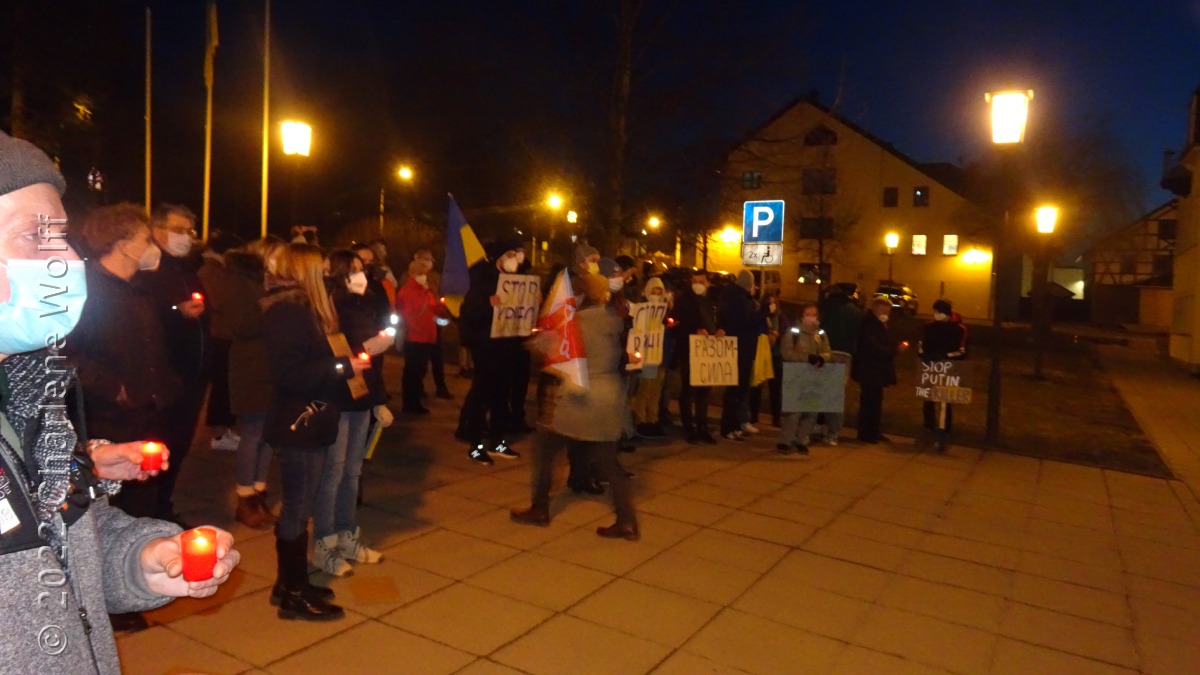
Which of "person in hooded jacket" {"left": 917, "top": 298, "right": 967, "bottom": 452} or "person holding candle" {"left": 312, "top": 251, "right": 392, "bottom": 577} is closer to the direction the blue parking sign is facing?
the person holding candle

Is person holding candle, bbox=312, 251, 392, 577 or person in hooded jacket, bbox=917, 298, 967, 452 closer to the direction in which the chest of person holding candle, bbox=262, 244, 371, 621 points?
the person in hooded jacket

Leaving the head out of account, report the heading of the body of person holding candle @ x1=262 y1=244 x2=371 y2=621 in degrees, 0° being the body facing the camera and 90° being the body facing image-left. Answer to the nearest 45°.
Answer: approximately 270°

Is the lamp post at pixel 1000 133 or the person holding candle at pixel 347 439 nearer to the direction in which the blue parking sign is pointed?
the person holding candle

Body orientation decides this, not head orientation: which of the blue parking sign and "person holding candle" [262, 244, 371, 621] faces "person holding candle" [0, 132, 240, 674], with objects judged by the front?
the blue parking sign

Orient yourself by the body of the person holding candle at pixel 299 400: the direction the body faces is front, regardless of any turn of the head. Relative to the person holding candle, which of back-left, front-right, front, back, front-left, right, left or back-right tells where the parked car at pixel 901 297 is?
front-left

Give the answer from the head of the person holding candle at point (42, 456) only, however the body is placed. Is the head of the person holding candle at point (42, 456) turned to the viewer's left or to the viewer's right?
to the viewer's right

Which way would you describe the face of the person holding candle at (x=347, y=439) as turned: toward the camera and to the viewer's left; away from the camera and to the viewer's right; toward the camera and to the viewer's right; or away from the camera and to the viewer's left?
toward the camera and to the viewer's right

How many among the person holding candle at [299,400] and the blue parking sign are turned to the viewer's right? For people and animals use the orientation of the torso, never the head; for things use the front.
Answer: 1

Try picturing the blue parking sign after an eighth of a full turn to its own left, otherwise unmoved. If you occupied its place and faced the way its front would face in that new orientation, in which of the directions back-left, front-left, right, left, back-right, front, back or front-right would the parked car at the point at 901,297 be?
back-left

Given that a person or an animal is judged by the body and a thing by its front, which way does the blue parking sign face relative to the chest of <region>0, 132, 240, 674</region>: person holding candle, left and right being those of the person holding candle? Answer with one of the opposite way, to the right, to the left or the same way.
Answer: to the right
